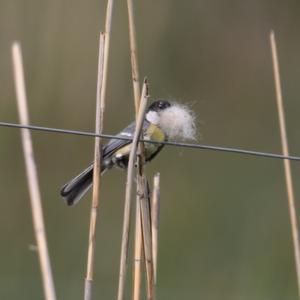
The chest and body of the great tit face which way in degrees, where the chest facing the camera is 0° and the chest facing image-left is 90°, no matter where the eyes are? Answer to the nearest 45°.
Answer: approximately 270°
